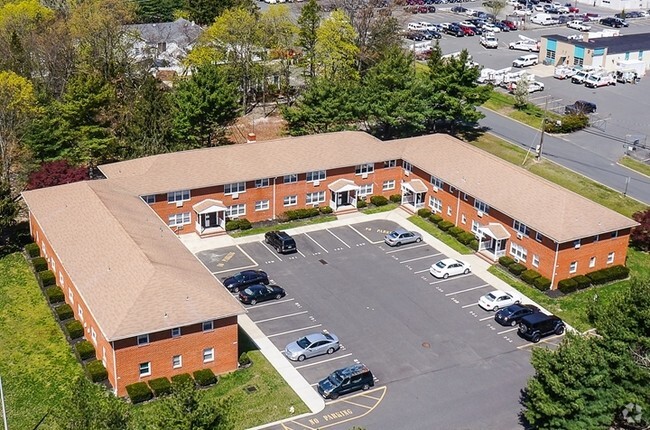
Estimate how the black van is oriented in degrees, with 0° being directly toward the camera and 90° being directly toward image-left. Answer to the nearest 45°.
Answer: approximately 45°

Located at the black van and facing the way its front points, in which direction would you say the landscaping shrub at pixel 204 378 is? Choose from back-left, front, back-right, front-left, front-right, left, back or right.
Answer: front-right

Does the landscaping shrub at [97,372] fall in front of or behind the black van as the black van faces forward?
in front

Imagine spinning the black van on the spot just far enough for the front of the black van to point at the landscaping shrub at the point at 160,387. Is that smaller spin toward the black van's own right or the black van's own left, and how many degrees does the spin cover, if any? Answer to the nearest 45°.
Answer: approximately 45° to the black van's own right

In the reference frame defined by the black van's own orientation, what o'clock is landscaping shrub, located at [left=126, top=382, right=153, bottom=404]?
The landscaping shrub is roughly at 1 o'clock from the black van.
